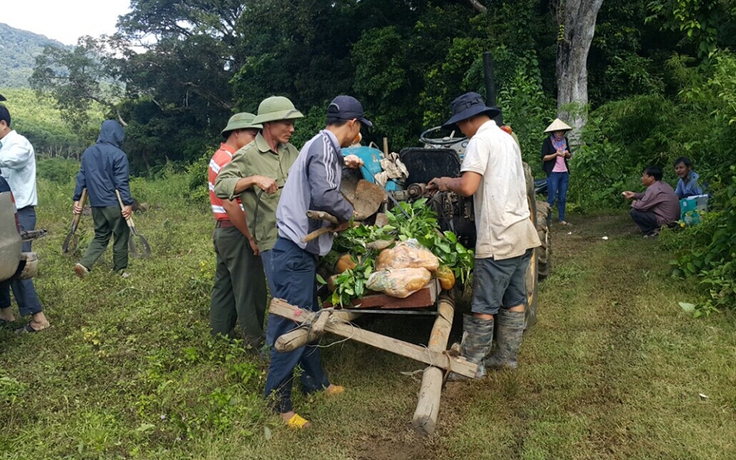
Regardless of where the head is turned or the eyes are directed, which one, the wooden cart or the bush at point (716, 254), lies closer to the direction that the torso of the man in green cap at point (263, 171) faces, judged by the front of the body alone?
the wooden cart

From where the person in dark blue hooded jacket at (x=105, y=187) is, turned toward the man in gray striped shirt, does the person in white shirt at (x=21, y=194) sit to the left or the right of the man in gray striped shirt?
right

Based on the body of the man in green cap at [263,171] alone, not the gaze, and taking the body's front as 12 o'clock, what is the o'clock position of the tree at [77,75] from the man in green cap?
The tree is roughly at 7 o'clock from the man in green cap.

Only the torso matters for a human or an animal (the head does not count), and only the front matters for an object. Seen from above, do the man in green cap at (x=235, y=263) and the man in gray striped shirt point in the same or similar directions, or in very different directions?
same or similar directions

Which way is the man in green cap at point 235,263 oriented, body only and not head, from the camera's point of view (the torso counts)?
to the viewer's right

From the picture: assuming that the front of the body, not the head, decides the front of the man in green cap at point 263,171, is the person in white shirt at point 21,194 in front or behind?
behind

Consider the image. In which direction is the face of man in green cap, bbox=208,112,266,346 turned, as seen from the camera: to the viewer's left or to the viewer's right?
to the viewer's right

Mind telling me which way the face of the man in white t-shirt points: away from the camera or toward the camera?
away from the camera

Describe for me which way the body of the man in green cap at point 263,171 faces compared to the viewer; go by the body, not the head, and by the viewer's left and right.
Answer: facing the viewer and to the right of the viewer

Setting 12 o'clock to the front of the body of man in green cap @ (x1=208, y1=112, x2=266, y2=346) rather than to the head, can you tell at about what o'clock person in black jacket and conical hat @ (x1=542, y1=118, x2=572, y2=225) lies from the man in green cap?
The person in black jacket and conical hat is roughly at 11 o'clock from the man in green cap.

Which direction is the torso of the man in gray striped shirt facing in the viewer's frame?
to the viewer's right

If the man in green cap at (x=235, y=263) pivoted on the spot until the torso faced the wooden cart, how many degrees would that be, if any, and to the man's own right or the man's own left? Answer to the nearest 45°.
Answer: approximately 45° to the man's own right

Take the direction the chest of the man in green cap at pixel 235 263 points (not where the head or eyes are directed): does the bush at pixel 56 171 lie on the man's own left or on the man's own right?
on the man's own left

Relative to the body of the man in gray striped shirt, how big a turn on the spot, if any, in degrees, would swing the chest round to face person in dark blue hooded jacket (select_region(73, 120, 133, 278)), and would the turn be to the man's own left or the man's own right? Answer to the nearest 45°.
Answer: approximately 135° to the man's own left

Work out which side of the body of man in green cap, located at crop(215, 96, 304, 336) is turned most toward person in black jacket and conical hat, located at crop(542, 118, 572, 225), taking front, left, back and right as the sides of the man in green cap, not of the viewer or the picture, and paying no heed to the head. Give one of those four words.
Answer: left

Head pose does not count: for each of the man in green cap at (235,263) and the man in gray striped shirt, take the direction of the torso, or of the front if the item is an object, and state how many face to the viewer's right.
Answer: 2
